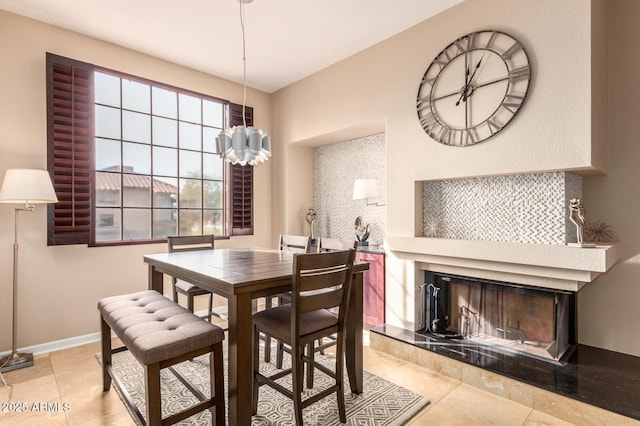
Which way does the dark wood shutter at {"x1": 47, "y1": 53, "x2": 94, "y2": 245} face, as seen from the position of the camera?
facing the viewer and to the right of the viewer

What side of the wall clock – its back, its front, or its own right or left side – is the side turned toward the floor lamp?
front

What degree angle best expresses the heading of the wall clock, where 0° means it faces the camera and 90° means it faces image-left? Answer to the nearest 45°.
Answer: approximately 45°

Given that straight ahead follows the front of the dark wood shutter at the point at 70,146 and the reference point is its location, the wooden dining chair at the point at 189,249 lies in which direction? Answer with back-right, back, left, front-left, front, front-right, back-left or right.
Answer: front

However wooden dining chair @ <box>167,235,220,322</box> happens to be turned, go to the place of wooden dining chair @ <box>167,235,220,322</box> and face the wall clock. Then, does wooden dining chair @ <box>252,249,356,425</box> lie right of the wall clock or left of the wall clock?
right

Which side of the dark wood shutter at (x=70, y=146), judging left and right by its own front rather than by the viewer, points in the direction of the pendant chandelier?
front

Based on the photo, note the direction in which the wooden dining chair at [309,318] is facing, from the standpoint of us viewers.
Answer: facing away from the viewer and to the left of the viewer

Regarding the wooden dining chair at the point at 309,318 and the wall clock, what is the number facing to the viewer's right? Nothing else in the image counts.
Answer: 0

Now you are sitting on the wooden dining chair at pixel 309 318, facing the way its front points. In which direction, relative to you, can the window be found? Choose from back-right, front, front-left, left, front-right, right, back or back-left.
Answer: front

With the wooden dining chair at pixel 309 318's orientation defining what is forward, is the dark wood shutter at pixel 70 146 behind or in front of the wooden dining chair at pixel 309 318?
in front

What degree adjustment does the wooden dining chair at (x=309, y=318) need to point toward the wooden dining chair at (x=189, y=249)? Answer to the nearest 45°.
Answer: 0° — it already faces it

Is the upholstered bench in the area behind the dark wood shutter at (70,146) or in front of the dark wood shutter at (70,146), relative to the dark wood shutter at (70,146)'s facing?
in front

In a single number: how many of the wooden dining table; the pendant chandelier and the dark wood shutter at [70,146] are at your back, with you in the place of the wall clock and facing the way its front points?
0

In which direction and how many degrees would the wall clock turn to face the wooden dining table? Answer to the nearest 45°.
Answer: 0° — it already faces it
